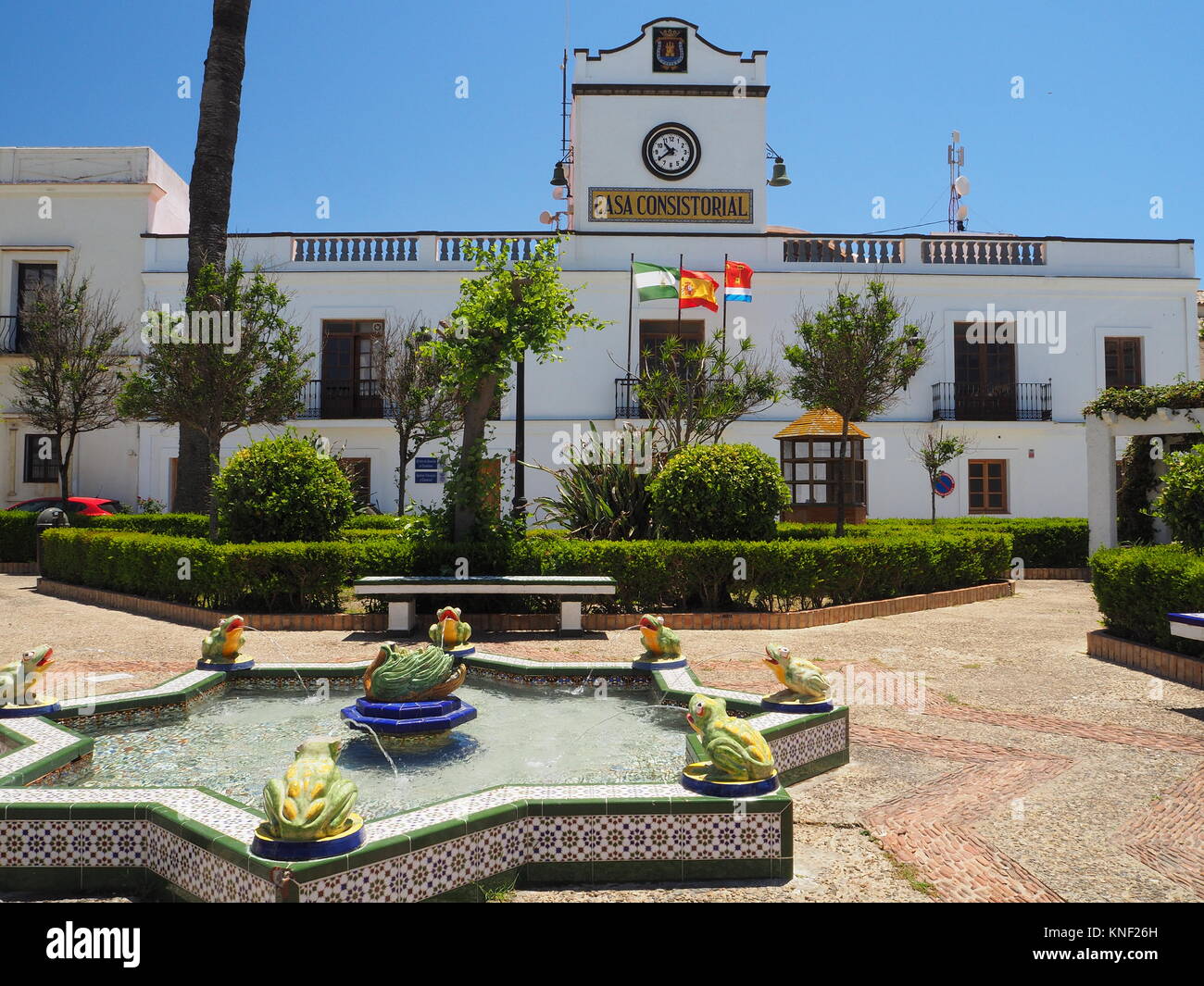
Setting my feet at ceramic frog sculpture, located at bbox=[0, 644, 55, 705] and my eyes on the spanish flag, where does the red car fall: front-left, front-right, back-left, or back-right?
front-left

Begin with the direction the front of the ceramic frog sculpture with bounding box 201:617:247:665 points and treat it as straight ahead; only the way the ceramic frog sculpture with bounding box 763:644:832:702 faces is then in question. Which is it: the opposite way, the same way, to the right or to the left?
the opposite way

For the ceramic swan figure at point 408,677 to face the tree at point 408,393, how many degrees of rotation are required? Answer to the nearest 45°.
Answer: approximately 90° to its right

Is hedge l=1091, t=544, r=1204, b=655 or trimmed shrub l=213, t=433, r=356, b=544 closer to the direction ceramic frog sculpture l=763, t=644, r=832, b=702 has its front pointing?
the trimmed shrub

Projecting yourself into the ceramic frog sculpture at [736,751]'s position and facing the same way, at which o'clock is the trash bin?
The trash bin is roughly at 12 o'clock from the ceramic frog sculpture.

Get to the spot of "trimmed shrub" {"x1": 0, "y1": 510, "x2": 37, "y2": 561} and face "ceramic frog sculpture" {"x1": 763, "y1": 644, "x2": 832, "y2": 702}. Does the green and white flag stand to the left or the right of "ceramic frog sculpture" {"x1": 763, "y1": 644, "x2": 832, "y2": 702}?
left

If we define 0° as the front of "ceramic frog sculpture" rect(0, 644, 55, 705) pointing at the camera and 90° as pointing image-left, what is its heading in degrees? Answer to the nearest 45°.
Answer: approximately 270°

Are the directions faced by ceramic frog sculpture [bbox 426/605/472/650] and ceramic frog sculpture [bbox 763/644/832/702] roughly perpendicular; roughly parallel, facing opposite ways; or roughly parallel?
roughly perpendicular

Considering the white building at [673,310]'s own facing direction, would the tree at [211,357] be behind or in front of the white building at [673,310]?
in front

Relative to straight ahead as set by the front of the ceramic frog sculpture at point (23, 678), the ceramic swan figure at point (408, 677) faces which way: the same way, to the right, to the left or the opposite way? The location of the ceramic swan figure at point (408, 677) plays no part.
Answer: the opposite way

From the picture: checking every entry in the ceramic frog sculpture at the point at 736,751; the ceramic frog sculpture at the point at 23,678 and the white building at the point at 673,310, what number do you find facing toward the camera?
1

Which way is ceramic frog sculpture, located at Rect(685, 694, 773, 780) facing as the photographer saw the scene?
facing away from the viewer and to the left of the viewer

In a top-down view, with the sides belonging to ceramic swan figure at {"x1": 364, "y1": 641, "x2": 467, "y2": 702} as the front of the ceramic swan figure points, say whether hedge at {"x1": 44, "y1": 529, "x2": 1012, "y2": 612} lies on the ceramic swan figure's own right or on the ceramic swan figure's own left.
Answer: on the ceramic swan figure's own right

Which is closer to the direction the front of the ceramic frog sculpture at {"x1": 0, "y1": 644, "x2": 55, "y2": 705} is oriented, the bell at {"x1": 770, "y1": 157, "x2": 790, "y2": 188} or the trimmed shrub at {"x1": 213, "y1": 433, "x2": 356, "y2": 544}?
the bell

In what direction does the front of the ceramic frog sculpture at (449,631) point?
toward the camera

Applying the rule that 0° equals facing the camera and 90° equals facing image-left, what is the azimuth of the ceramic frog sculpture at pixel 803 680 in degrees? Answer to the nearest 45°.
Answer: approximately 90°

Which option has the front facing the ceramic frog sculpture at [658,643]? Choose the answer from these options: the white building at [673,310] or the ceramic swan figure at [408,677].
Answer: the white building

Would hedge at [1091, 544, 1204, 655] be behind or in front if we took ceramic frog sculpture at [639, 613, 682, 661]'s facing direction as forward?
behind

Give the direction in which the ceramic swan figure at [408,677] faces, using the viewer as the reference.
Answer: facing to the left of the viewer

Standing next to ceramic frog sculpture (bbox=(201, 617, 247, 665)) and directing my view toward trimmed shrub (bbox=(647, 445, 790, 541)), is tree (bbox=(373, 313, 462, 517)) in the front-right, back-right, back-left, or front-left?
front-left

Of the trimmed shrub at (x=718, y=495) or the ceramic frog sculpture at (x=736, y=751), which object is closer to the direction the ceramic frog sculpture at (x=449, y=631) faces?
the ceramic frog sculpture
